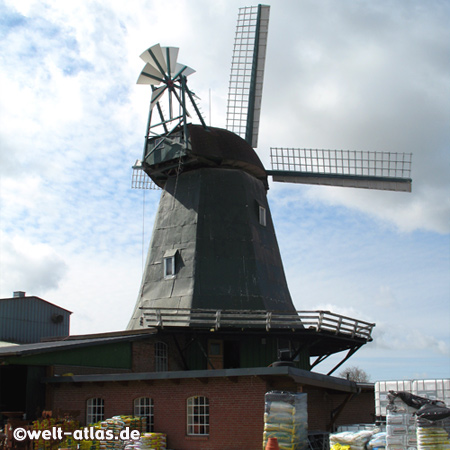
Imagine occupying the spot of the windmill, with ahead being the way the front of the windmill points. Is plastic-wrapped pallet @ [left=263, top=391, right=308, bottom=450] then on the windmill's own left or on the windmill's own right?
on the windmill's own right

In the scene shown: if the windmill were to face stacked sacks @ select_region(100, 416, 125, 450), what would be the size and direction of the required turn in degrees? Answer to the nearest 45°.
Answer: approximately 135° to its right
